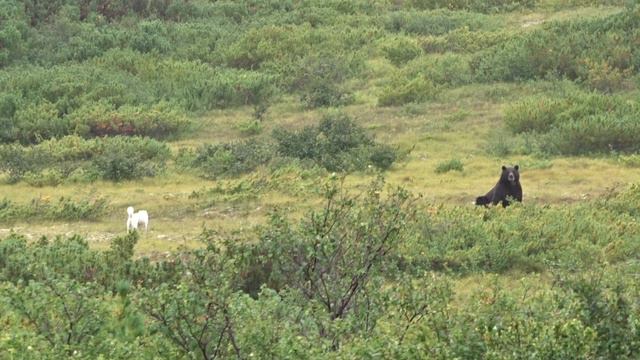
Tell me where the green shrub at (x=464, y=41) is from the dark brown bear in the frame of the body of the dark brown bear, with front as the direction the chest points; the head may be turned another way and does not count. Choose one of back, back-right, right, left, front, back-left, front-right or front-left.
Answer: back-left

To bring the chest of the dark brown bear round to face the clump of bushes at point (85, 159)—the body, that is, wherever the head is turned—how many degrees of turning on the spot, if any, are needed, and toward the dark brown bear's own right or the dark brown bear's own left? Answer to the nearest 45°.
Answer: approximately 135° to the dark brown bear's own right

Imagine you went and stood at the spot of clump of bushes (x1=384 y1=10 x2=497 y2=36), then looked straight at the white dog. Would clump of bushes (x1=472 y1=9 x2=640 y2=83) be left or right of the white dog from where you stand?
left

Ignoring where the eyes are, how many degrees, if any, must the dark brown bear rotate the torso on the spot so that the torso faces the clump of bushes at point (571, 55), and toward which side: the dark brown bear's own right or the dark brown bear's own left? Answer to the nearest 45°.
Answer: approximately 135° to the dark brown bear's own left

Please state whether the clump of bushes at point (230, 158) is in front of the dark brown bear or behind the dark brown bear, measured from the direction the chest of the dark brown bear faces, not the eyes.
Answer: behind

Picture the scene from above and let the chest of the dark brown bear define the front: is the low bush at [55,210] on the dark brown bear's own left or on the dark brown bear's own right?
on the dark brown bear's own right

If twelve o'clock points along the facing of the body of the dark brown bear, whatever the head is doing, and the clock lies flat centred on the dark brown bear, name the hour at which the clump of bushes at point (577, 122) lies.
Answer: The clump of bushes is roughly at 8 o'clock from the dark brown bear.

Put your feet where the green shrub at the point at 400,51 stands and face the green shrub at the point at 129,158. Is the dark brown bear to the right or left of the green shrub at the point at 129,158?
left

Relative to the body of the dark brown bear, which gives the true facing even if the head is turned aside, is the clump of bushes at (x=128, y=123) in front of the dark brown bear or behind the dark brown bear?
behind

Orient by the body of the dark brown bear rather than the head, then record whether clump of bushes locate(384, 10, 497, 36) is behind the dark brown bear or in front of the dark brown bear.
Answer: behind

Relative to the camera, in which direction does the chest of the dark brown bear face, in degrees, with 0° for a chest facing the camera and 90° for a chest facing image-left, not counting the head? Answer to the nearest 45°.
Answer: approximately 315°
